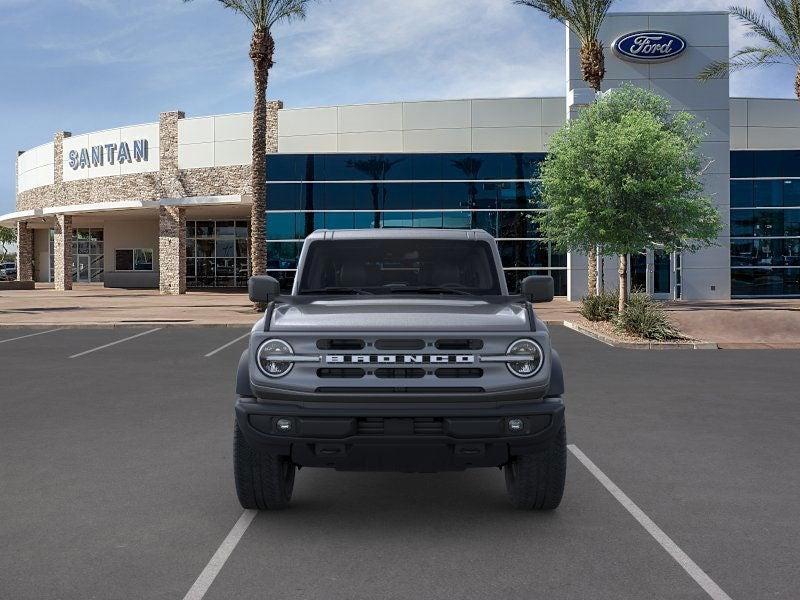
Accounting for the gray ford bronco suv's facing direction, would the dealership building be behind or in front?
behind

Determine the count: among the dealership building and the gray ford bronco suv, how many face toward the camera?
2

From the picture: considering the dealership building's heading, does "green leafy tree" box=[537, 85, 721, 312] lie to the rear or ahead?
ahead

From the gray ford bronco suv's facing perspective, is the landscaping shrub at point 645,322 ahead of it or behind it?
behind

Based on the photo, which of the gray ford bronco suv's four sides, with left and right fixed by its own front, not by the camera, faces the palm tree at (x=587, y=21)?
back

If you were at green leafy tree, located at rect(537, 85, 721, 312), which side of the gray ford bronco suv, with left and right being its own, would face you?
back

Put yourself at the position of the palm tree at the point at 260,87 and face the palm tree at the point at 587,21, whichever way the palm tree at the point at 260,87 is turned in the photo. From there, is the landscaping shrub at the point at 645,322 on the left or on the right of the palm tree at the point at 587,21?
right

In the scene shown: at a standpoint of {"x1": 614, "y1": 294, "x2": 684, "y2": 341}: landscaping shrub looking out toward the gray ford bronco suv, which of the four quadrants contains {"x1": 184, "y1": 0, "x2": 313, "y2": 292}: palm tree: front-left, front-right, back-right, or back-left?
back-right

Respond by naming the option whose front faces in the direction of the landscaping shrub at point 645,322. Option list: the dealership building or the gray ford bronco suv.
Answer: the dealership building

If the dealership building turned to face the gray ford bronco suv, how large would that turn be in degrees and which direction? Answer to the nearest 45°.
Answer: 0° — it already faces it

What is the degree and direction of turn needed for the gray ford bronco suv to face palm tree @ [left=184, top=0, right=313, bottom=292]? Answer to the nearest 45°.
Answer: approximately 180°

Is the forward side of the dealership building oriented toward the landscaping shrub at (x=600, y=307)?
yes

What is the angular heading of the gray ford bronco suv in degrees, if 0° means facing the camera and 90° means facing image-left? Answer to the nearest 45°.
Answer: approximately 0°
